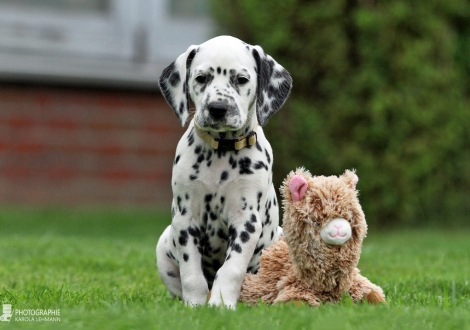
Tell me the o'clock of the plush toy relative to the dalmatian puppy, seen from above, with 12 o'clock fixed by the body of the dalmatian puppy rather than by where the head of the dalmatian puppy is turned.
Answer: The plush toy is roughly at 10 o'clock from the dalmatian puppy.

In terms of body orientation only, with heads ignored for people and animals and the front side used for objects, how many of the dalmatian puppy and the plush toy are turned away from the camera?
0

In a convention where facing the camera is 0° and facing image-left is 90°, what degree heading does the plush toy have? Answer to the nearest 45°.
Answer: approximately 315°

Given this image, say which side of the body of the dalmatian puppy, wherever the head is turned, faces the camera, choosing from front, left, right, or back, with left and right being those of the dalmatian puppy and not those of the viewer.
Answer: front
